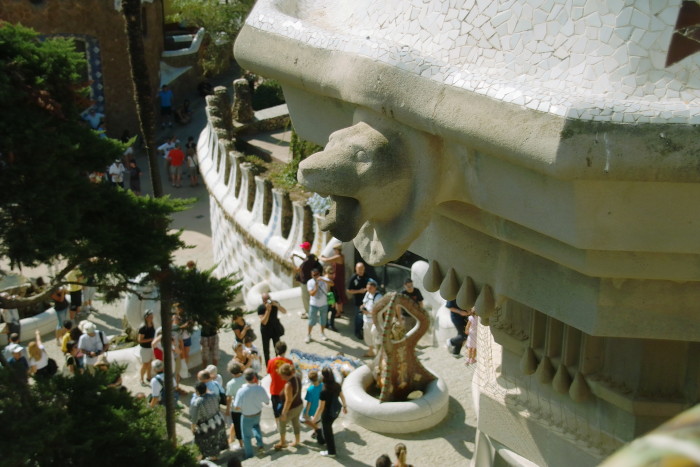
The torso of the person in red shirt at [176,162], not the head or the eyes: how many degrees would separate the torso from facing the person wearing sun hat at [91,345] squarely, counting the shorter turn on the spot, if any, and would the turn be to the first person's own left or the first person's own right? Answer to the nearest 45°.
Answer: approximately 180°

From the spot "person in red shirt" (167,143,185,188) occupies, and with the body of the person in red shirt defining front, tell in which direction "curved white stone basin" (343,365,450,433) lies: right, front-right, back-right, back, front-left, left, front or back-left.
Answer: back

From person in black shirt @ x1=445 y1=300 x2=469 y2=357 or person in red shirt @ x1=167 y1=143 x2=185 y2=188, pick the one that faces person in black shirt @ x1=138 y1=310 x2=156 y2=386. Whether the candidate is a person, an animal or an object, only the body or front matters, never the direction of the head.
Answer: person in black shirt @ x1=445 y1=300 x2=469 y2=357

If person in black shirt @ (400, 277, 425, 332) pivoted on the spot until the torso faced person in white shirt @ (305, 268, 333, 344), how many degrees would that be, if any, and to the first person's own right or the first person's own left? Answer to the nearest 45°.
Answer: approximately 135° to the first person's own right

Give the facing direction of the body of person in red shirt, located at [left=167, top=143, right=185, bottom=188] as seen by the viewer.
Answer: away from the camera

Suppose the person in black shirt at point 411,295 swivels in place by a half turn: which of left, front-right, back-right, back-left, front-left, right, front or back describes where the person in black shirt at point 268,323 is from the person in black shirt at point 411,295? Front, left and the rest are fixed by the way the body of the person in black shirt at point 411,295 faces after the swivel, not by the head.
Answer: left
